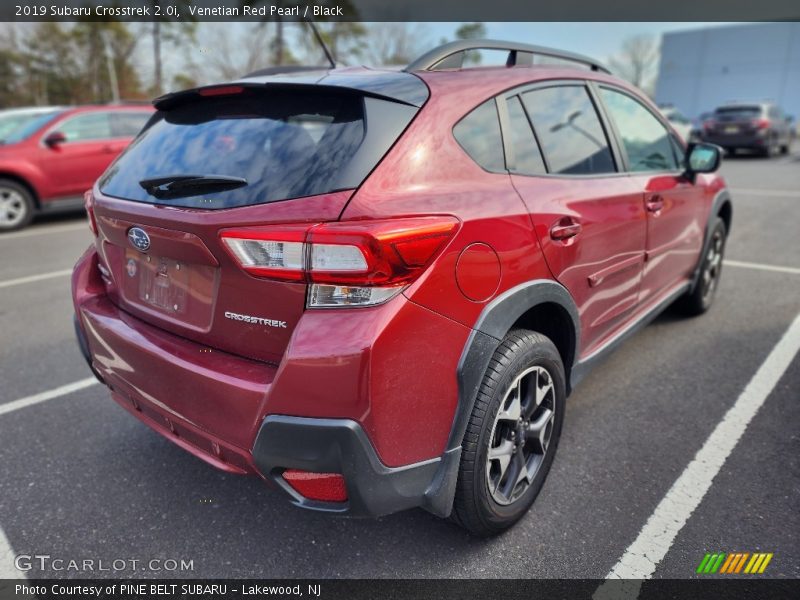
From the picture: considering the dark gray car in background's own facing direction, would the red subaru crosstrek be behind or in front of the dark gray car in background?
behind

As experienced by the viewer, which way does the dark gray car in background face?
facing away from the viewer and to the right of the viewer

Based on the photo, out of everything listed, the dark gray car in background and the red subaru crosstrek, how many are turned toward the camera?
0

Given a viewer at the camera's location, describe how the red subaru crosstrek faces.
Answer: facing away from the viewer and to the right of the viewer

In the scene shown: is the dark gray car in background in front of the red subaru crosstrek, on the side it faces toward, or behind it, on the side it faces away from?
in front
